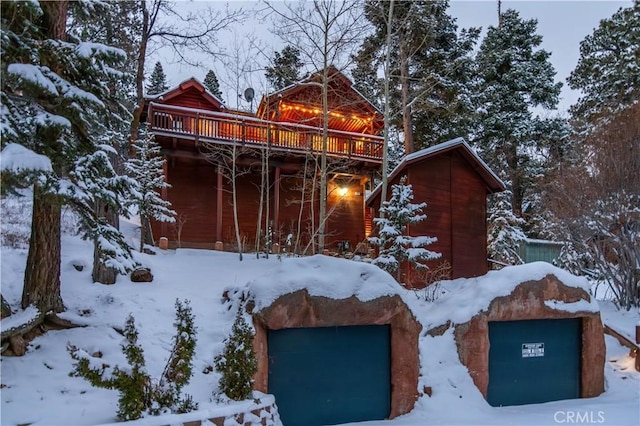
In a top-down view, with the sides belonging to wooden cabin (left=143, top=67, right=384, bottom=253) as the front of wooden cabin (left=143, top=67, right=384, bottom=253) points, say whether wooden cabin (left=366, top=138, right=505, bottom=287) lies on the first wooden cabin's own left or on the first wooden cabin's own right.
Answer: on the first wooden cabin's own left

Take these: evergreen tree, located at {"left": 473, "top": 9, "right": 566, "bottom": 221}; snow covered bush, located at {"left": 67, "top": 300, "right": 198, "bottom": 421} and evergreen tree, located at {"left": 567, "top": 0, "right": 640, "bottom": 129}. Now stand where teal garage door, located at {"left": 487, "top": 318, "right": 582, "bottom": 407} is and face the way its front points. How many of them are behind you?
2

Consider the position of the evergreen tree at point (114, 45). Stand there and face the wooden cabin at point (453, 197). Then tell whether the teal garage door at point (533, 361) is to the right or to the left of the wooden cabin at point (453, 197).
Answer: right

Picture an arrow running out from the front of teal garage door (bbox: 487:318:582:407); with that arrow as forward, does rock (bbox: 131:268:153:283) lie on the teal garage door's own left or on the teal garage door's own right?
on the teal garage door's own right

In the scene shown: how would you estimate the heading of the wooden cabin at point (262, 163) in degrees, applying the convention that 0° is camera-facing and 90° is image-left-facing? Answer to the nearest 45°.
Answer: approximately 0°

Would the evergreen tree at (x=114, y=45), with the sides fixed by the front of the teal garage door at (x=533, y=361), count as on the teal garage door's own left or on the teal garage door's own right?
on the teal garage door's own right

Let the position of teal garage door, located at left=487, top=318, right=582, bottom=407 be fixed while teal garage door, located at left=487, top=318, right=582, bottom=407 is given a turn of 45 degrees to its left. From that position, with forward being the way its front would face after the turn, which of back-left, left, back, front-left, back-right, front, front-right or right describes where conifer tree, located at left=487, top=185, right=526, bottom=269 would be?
back-left

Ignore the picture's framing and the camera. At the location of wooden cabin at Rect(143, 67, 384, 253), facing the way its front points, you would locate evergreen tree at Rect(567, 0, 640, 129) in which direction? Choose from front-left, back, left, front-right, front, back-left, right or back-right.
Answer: left

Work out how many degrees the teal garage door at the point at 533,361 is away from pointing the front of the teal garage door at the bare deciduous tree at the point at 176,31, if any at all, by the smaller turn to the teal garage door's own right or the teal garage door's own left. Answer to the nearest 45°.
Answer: approximately 90° to the teal garage door's own right

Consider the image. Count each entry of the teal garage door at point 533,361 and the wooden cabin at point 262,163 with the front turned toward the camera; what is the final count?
2
